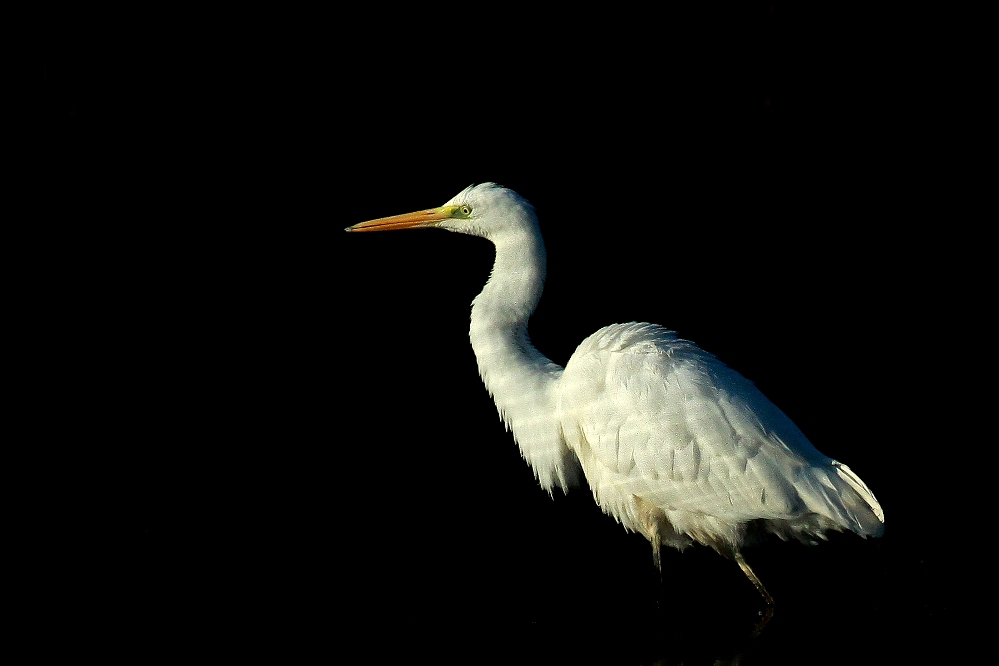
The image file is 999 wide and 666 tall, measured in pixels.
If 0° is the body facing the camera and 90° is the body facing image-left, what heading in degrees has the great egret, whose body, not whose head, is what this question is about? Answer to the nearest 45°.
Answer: approximately 90°
